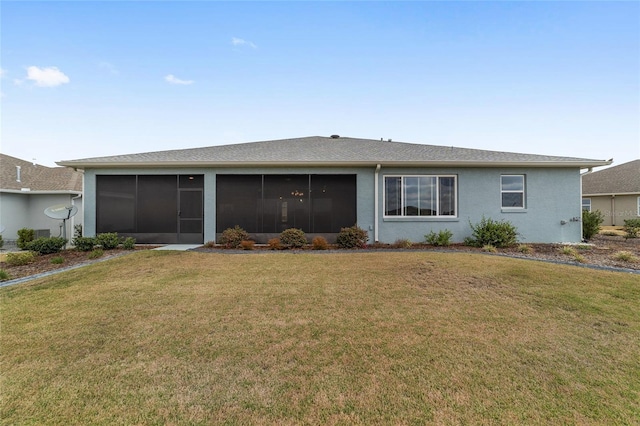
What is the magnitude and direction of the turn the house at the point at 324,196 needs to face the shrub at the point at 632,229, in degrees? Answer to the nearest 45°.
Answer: approximately 90° to its right

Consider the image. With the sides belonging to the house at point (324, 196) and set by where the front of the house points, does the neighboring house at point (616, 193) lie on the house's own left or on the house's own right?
on the house's own right

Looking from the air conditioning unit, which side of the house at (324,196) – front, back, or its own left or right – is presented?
left

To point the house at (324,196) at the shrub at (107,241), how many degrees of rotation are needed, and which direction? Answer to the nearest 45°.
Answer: approximately 90° to its left

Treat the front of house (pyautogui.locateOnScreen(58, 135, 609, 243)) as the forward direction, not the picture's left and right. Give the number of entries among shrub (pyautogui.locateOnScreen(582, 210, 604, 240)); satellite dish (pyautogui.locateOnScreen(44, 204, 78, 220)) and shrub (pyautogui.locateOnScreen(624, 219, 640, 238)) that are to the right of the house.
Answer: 2

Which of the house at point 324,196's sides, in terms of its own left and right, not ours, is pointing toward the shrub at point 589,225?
right

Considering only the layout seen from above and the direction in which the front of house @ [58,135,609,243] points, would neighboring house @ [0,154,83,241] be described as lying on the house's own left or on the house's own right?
on the house's own left

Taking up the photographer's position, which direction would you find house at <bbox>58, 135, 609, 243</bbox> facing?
facing away from the viewer
